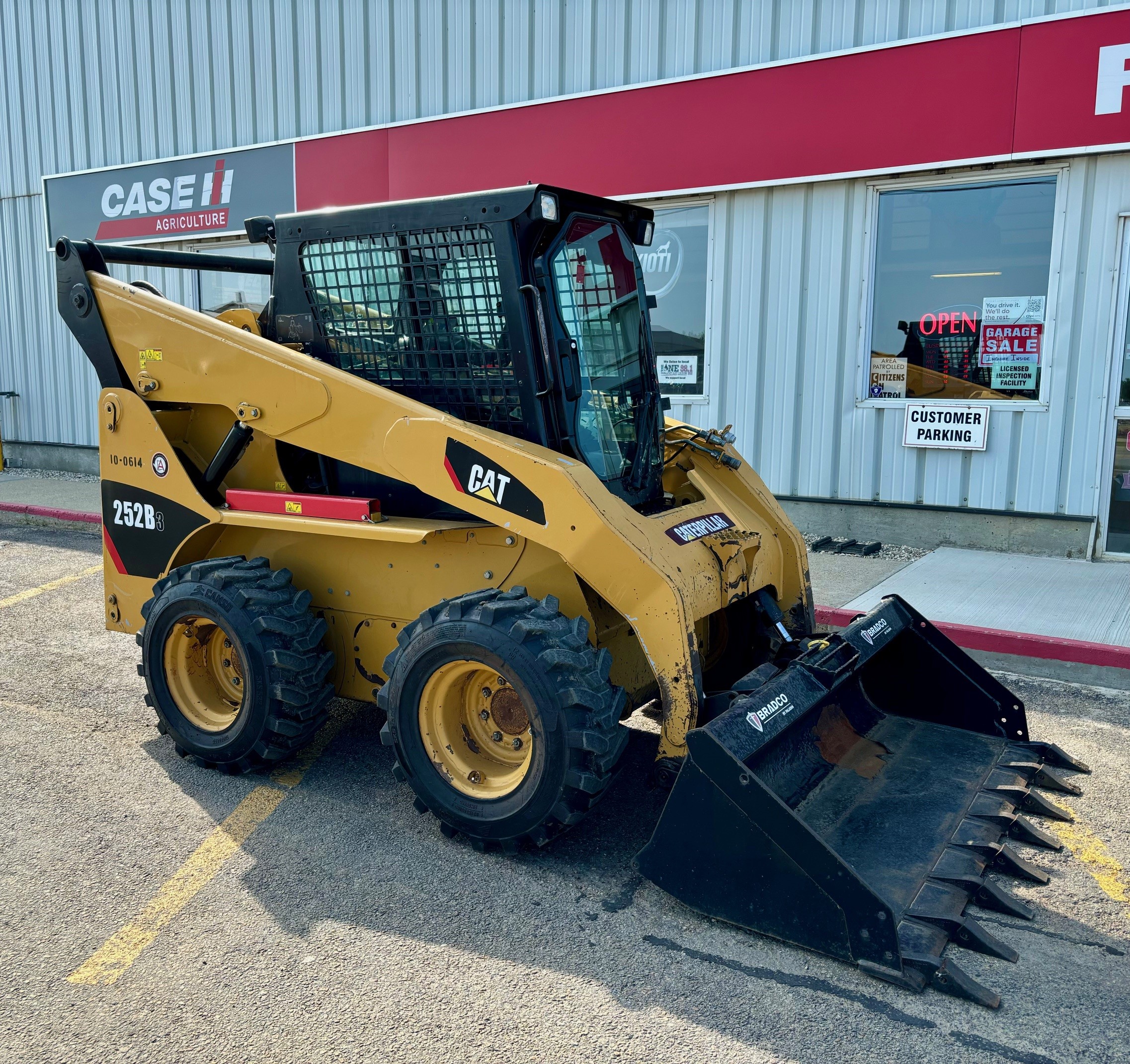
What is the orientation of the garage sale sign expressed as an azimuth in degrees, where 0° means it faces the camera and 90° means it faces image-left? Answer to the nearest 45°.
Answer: approximately 0°

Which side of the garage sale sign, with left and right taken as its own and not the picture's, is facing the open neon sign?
right

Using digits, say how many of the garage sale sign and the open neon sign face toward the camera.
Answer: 2

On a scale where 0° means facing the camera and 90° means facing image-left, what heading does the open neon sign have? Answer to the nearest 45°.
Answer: approximately 0°

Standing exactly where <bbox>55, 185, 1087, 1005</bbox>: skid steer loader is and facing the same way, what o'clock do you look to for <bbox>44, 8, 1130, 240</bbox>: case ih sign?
The case ih sign is roughly at 8 o'clock from the skid steer loader.

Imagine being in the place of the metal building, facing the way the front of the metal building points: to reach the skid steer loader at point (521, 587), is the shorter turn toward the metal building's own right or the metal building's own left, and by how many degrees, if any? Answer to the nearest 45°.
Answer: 0° — it already faces it

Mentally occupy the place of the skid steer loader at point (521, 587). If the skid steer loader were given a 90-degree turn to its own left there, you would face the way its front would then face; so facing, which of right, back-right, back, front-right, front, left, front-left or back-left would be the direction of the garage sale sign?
front
